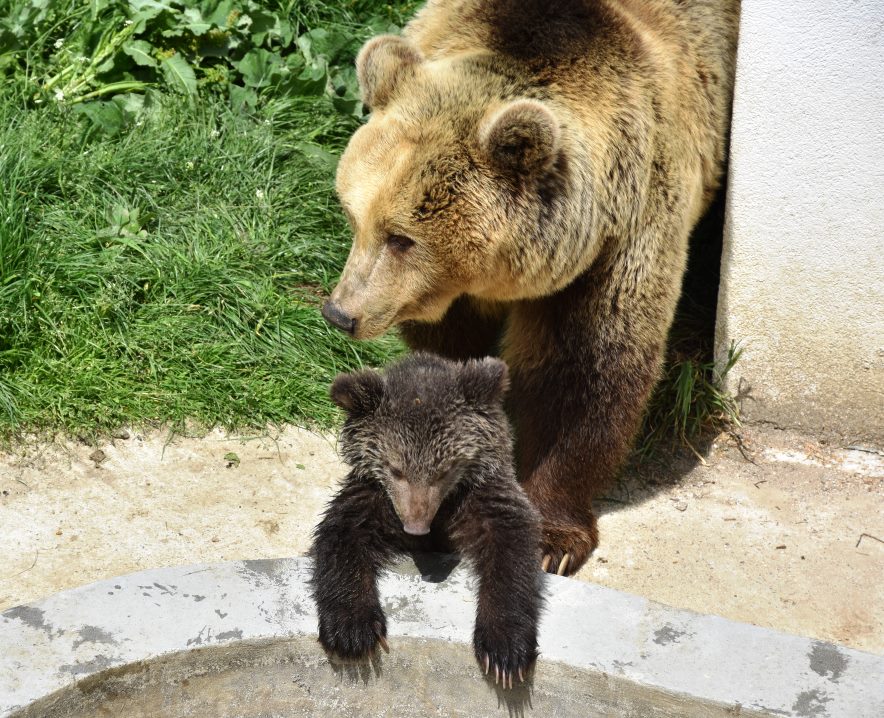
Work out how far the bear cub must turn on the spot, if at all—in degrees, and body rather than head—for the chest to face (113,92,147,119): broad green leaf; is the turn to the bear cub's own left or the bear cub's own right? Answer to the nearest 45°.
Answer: approximately 135° to the bear cub's own right

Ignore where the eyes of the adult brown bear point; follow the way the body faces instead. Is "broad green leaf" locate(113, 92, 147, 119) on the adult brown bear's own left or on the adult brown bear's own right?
on the adult brown bear's own right

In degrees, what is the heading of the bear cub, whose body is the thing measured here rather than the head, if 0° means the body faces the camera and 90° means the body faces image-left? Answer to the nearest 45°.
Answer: approximately 0°

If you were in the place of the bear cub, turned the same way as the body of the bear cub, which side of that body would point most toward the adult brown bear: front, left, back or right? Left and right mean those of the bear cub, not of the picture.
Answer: back

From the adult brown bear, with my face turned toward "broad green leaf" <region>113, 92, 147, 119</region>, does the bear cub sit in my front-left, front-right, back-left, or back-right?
back-left

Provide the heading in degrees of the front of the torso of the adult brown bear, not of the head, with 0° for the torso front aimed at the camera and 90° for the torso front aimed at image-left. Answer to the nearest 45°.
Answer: approximately 45°
